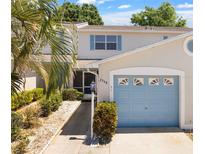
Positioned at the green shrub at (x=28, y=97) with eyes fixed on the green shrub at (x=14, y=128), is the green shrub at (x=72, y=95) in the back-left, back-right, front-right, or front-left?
back-left

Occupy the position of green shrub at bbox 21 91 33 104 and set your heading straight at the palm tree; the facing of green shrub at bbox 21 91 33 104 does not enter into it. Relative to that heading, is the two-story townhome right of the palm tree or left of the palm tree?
left

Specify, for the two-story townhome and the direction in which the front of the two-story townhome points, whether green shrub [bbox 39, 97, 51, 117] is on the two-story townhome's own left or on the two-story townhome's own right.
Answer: on the two-story townhome's own right

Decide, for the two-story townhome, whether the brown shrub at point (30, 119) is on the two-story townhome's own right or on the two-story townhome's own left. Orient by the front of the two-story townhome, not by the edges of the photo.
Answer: on the two-story townhome's own right

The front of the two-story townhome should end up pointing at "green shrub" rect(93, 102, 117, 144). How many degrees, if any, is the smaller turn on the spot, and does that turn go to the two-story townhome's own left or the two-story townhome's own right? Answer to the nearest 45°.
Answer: approximately 45° to the two-story townhome's own right

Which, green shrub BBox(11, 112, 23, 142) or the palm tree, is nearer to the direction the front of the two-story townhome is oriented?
the palm tree

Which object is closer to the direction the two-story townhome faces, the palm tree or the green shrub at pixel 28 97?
the palm tree

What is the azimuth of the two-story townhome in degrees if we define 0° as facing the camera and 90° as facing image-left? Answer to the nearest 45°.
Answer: approximately 0°
